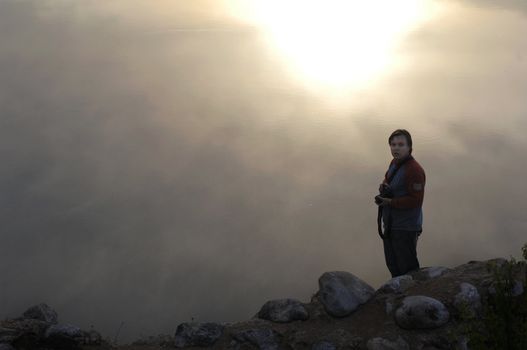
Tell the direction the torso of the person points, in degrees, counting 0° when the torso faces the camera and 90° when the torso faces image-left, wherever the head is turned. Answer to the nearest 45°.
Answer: approximately 45°

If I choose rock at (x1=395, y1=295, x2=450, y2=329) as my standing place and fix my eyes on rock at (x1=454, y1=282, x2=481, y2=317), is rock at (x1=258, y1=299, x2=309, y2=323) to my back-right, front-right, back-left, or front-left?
back-left

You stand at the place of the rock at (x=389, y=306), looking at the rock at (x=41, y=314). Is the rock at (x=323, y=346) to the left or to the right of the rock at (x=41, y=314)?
left
